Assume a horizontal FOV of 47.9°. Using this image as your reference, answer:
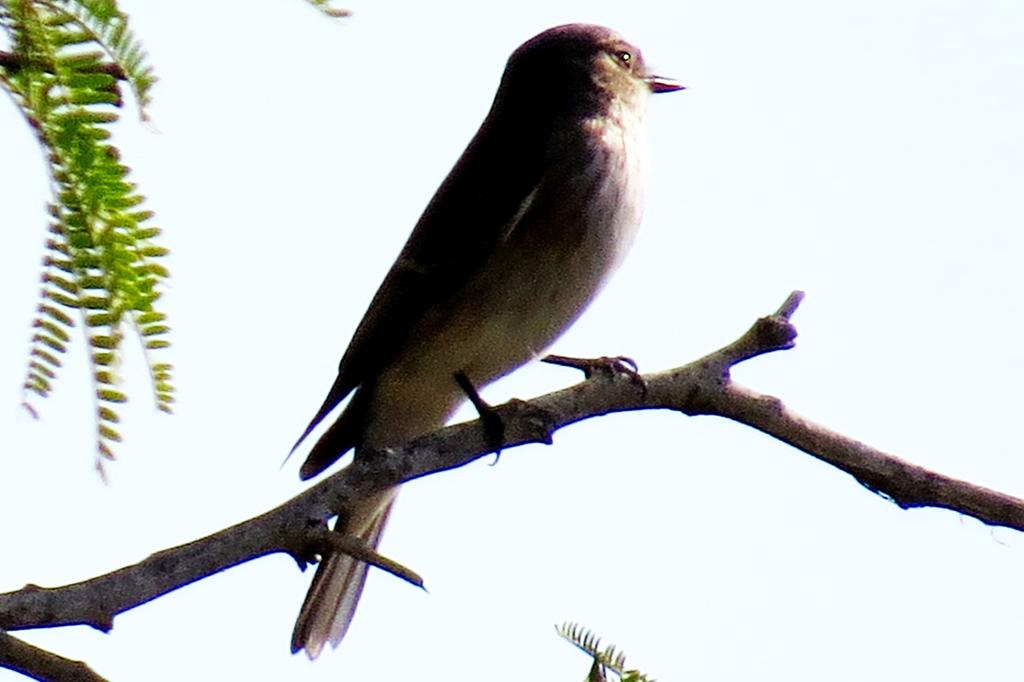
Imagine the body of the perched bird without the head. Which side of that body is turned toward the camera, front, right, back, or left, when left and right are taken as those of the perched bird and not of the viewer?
right

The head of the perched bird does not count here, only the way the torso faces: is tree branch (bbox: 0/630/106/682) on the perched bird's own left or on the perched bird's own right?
on the perched bird's own right
